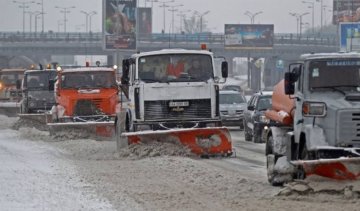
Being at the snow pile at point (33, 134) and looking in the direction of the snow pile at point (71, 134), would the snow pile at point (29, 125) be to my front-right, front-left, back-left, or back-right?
back-left

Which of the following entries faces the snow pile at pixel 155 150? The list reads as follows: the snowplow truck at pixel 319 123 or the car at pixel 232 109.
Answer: the car

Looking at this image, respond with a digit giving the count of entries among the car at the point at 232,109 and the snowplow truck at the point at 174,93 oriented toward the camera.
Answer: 2

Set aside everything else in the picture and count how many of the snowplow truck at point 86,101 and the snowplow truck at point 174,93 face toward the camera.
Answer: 2

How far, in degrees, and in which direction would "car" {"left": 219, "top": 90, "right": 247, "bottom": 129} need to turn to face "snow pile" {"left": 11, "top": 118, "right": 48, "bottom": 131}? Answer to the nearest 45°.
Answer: approximately 45° to its right

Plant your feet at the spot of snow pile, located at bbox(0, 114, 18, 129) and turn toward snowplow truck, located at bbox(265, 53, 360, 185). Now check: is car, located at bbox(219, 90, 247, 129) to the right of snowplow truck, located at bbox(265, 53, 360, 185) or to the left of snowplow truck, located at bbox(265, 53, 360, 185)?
left

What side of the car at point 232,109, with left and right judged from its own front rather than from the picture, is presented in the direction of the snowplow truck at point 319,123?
front

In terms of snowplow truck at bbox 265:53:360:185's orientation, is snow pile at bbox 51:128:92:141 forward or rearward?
rearward

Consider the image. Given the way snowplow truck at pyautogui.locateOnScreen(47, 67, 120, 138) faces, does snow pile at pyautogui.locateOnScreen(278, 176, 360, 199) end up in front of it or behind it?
in front

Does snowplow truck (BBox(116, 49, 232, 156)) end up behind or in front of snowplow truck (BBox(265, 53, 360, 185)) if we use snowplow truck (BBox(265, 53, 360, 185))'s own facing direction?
behind

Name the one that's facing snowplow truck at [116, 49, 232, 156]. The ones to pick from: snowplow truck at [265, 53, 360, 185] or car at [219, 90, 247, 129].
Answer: the car
